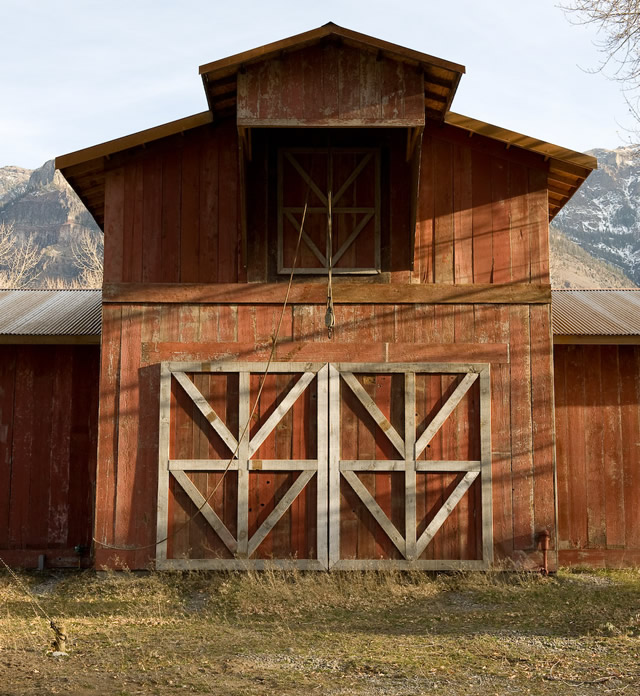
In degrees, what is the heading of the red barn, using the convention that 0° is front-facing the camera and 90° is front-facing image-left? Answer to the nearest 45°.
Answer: approximately 0°
